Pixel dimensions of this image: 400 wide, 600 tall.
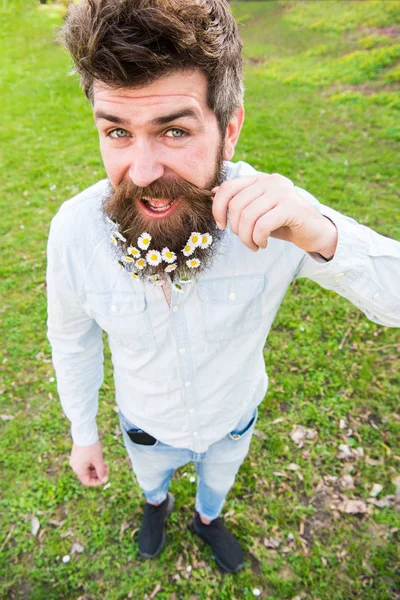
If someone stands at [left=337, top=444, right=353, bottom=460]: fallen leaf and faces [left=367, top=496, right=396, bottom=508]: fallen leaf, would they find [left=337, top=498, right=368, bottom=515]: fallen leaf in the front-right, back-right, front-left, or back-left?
front-right

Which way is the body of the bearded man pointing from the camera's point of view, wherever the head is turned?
toward the camera
